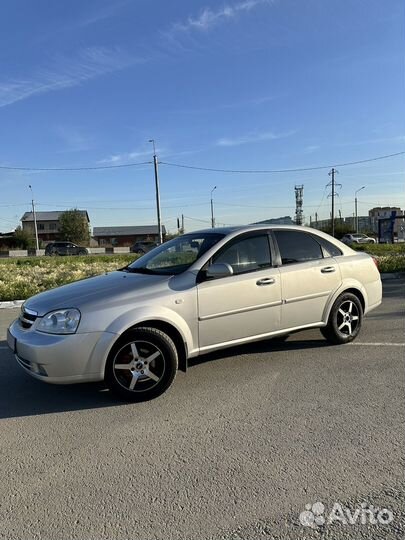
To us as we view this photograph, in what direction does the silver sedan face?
facing the viewer and to the left of the viewer
